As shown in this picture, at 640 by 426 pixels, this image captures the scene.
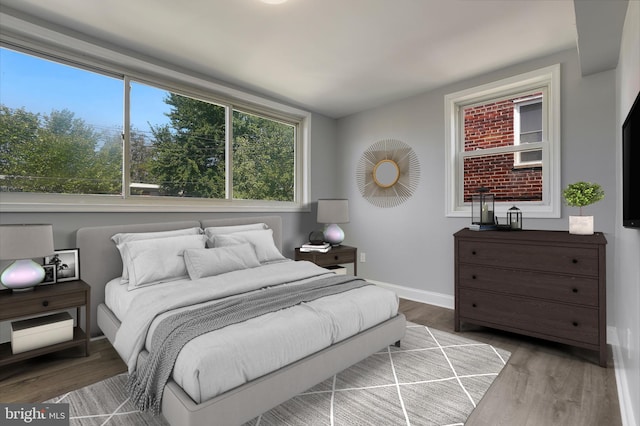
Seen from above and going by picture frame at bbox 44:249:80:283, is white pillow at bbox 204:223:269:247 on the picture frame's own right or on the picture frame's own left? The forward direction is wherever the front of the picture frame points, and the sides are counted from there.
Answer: on the picture frame's own left

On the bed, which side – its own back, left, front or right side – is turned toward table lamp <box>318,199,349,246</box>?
left

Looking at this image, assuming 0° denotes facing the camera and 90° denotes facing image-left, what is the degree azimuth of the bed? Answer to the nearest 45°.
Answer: approximately 315°

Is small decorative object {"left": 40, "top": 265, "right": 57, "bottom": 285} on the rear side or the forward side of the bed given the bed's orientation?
on the rear side

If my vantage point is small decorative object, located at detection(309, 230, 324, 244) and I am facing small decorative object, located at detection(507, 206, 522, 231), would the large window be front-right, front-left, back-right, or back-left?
back-right

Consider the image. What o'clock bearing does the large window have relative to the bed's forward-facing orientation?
The large window is roughly at 6 o'clock from the bed.

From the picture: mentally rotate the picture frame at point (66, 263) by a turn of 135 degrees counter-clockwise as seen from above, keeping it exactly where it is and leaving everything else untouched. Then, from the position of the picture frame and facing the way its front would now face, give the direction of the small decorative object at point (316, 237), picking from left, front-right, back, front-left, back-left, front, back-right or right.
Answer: front-right

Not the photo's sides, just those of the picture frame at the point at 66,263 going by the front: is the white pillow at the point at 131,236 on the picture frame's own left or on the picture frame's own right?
on the picture frame's own left
